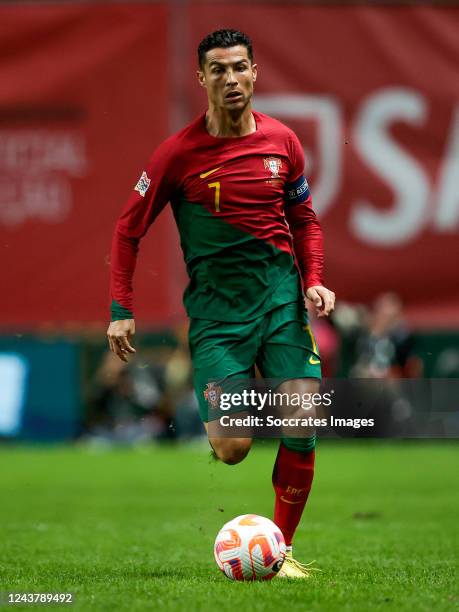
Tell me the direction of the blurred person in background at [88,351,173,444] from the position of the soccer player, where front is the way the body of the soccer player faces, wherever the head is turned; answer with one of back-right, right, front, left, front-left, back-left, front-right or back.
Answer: back

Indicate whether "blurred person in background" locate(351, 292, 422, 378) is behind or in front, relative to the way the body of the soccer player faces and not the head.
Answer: behind

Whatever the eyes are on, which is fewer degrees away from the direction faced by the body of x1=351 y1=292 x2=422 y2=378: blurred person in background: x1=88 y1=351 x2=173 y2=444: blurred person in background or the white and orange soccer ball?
the white and orange soccer ball

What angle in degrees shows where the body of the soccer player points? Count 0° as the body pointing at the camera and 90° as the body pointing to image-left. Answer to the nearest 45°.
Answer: approximately 0°

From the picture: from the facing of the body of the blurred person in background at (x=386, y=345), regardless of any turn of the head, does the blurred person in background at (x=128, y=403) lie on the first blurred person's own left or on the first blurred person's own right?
on the first blurred person's own right

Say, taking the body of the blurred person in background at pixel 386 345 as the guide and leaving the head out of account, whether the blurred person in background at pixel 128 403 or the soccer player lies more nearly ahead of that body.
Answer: the soccer player

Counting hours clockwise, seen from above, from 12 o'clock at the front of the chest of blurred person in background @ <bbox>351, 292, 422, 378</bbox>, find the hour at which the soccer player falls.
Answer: The soccer player is roughly at 12 o'clock from the blurred person in background.

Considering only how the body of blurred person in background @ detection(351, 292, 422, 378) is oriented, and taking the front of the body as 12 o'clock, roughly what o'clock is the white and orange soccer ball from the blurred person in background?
The white and orange soccer ball is roughly at 12 o'clock from the blurred person in background.

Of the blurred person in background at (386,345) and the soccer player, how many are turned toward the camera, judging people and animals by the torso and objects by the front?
2
